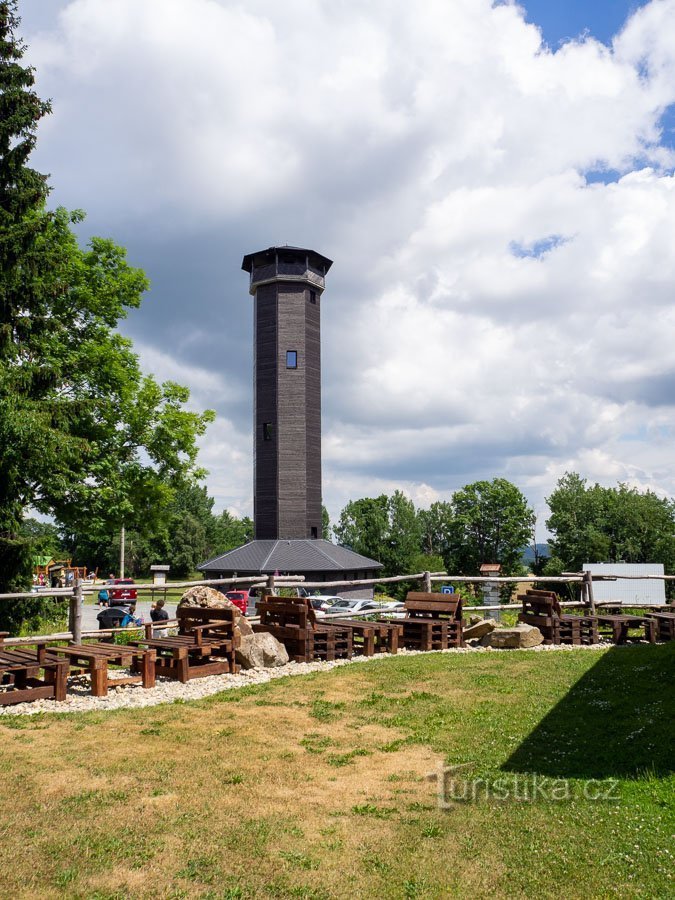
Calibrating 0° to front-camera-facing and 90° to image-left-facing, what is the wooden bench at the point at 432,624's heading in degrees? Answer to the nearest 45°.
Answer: approximately 45°

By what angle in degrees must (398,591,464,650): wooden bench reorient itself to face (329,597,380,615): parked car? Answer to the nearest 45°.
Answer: approximately 135° to its right

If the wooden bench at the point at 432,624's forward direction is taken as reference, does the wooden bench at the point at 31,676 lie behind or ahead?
ahead

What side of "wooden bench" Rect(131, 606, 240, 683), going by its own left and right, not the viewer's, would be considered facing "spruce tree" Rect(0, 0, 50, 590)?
right

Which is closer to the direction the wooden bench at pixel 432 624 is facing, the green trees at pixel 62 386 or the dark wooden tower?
the green trees
